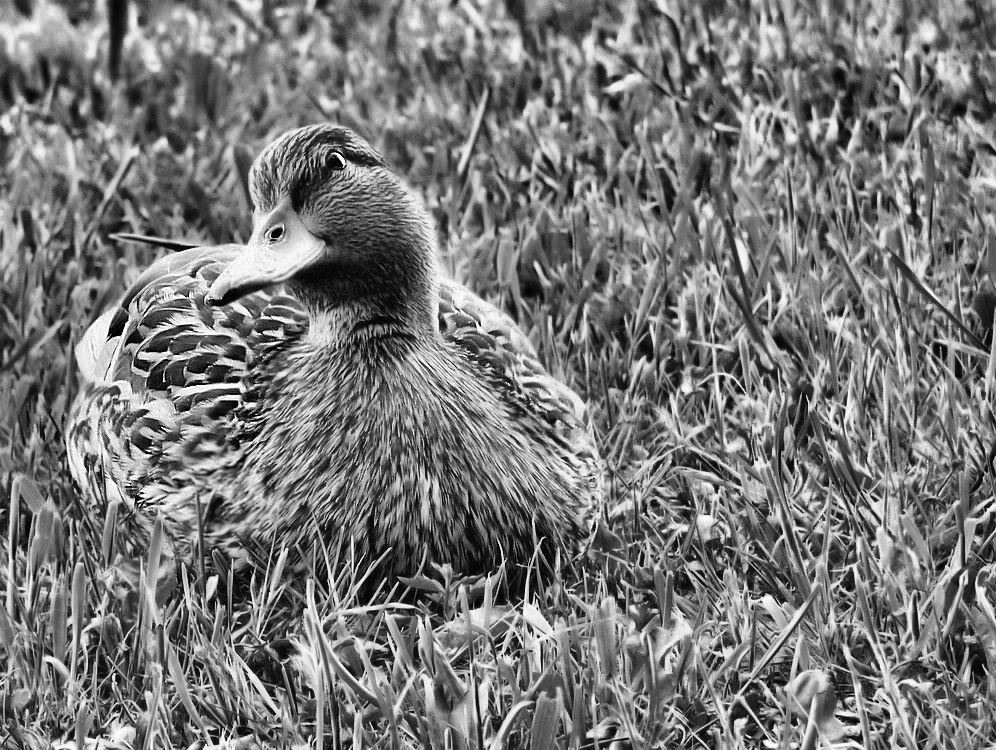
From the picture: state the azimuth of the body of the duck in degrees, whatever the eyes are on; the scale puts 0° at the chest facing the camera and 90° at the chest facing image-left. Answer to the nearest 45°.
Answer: approximately 315°
